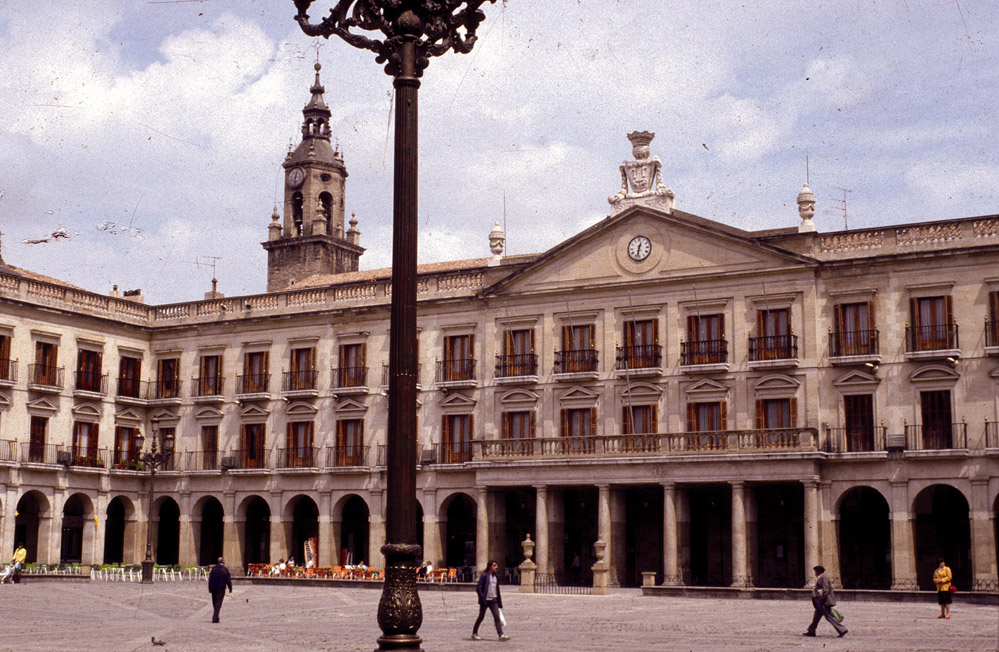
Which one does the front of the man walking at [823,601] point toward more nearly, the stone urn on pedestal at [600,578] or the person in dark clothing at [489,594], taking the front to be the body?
the person in dark clothing

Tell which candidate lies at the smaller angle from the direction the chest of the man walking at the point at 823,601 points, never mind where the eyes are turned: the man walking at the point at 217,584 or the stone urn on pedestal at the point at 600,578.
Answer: the man walking

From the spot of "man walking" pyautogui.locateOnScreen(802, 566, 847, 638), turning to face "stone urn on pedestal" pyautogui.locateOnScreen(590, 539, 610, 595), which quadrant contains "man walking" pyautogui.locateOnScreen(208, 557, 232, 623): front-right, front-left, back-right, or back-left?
front-left

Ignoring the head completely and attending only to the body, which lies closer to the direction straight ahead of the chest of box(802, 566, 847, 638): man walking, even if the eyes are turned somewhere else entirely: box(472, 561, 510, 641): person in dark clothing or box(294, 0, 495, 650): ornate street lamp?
the person in dark clothing

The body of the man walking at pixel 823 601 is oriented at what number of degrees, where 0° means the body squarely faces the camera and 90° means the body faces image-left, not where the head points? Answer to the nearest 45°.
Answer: approximately 90°

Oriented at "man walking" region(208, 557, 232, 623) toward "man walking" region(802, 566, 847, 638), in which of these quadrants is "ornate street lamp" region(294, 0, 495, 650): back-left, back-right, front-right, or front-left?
front-right

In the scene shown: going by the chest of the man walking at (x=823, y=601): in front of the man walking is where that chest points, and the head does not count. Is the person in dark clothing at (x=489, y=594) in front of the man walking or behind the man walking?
in front

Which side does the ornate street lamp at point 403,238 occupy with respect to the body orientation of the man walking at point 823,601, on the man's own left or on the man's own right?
on the man's own left

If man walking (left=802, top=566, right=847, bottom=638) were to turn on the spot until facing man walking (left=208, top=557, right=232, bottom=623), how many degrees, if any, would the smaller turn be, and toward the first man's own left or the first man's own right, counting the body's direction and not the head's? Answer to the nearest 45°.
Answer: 0° — they already face them

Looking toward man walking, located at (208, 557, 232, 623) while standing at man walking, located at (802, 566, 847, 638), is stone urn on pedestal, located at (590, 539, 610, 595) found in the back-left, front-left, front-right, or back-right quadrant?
front-right

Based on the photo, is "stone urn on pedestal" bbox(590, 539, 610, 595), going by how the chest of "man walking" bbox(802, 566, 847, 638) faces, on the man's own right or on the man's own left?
on the man's own right
